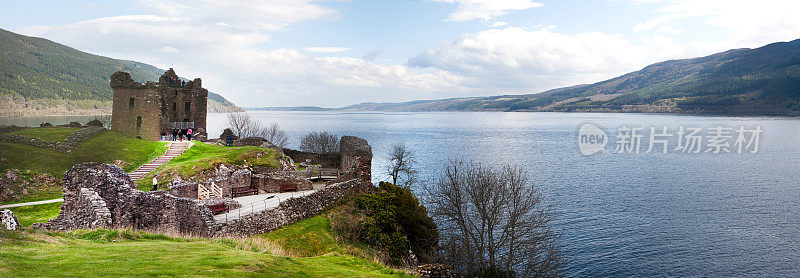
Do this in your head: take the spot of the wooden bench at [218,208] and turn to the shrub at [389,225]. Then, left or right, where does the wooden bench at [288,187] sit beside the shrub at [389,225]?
left

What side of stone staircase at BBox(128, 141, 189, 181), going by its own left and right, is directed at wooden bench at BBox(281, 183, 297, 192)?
left

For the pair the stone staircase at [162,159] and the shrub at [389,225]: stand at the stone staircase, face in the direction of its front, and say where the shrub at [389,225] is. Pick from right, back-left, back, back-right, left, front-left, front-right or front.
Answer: left

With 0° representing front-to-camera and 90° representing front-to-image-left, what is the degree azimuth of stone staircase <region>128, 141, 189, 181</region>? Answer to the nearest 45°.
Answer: approximately 45°

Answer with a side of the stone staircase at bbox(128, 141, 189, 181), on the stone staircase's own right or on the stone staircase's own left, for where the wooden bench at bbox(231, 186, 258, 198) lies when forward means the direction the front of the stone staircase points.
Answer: on the stone staircase's own left

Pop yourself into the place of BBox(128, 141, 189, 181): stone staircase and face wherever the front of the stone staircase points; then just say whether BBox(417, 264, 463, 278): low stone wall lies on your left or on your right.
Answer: on your left
